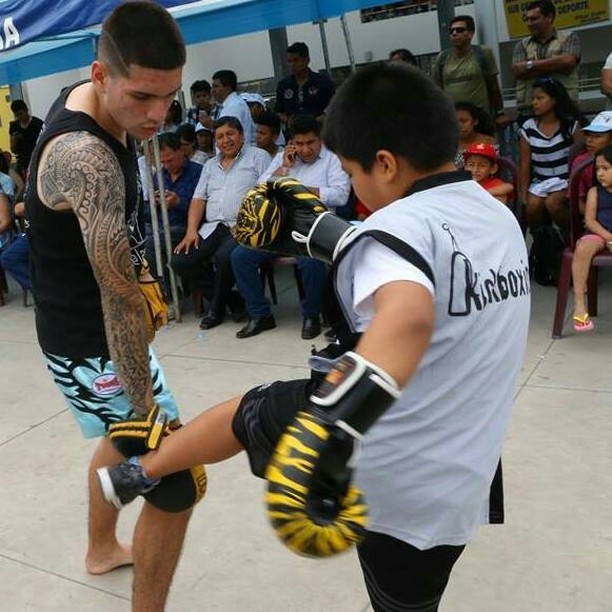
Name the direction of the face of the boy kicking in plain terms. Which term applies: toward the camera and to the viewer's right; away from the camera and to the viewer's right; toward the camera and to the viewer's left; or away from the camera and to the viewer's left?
away from the camera and to the viewer's left

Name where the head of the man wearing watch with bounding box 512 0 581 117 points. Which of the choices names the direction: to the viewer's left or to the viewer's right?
to the viewer's left

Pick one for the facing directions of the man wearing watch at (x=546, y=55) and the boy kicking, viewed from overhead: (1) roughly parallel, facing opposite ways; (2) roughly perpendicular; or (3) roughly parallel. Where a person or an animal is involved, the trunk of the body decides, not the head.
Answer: roughly perpendicular

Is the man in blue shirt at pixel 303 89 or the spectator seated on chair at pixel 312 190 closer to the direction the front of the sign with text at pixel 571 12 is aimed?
the spectator seated on chair

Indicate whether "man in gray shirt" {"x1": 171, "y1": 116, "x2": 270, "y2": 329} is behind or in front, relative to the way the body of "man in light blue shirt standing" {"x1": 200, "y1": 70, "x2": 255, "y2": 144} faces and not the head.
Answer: in front

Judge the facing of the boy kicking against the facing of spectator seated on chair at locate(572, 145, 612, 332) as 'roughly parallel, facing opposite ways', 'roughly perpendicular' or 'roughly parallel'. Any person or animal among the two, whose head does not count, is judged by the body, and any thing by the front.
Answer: roughly perpendicular

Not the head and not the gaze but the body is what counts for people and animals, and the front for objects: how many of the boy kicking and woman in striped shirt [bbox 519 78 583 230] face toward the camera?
1

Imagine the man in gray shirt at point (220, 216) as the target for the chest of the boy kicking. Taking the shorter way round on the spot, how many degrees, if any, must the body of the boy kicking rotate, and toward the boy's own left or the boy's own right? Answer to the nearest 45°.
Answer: approximately 45° to the boy's own right

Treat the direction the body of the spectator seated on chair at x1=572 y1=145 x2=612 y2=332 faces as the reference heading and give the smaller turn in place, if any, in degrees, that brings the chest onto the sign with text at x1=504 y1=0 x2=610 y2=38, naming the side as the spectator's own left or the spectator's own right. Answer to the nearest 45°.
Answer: approximately 135° to the spectator's own right

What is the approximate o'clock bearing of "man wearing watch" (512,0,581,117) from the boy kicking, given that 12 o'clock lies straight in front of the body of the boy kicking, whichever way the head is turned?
The man wearing watch is roughly at 2 o'clock from the boy kicking.
